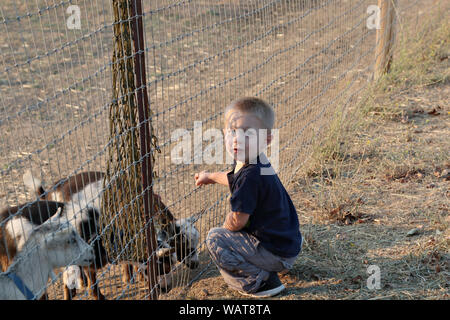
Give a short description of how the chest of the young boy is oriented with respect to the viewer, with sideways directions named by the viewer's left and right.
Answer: facing to the left of the viewer

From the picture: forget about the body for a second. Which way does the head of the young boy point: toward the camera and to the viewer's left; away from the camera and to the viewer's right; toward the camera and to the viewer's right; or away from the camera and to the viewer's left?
toward the camera and to the viewer's left

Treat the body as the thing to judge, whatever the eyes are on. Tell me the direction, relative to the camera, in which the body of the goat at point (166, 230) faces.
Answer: to the viewer's right
